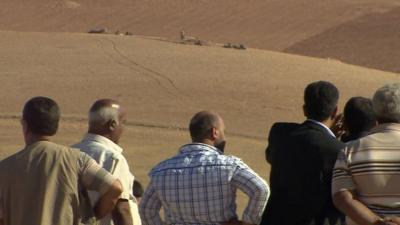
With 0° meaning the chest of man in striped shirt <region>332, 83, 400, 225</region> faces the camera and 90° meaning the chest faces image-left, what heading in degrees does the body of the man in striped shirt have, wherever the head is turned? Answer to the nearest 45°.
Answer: approximately 180°

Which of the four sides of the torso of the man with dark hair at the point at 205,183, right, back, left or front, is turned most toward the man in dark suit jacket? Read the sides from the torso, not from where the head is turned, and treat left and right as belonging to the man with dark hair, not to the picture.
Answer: right

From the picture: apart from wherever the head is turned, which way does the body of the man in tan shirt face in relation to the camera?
away from the camera

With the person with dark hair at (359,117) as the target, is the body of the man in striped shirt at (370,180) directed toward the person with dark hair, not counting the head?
yes

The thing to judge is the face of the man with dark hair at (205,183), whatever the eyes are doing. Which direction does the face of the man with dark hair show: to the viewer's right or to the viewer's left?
to the viewer's right

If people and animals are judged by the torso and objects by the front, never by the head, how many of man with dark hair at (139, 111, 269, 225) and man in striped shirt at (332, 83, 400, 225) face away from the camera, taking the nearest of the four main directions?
2

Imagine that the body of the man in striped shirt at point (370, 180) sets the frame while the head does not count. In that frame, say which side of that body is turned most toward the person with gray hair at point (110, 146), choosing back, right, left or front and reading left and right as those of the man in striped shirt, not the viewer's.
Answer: left

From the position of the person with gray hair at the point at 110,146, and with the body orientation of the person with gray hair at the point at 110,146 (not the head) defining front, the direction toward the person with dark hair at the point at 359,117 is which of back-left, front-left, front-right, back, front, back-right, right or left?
front-right

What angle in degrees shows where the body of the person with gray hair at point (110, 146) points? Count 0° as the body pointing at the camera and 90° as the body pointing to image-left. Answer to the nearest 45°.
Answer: approximately 225°

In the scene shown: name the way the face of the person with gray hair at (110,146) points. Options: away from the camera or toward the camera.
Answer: away from the camera
